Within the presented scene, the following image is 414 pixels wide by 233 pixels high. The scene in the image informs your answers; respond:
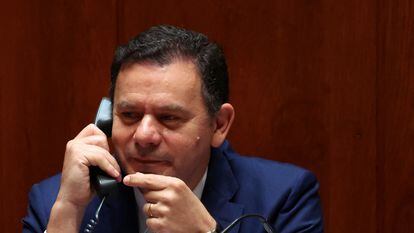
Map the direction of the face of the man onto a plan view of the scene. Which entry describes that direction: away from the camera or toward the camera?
toward the camera

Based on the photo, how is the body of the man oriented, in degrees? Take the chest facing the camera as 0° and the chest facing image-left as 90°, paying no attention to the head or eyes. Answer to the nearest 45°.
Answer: approximately 45°
